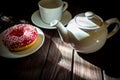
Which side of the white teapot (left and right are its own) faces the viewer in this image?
left
